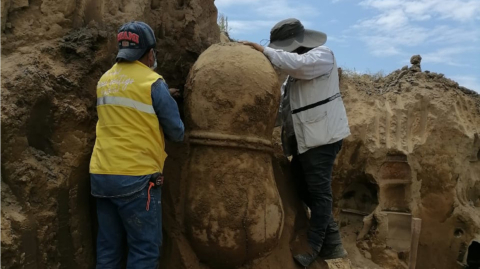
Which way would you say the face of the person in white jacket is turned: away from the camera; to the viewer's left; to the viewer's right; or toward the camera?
to the viewer's left

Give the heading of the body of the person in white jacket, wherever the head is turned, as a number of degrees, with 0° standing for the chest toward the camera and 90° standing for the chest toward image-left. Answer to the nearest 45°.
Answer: approximately 90°

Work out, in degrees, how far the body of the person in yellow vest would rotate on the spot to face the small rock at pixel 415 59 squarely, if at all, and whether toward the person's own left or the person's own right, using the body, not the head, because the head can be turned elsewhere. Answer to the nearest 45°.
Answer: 0° — they already face it

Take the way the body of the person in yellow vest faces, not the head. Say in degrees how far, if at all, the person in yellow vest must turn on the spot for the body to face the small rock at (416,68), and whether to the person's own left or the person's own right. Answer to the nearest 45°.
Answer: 0° — they already face it

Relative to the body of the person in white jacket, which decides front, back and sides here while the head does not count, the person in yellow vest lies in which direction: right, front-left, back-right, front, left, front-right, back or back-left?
front-left

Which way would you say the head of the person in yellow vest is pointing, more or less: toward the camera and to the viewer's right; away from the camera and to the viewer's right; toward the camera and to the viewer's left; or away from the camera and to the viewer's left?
away from the camera and to the viewer's right

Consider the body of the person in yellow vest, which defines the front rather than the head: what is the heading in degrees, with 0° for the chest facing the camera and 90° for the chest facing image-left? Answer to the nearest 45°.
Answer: approximately 225°

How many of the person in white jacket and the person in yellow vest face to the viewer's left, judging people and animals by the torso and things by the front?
1

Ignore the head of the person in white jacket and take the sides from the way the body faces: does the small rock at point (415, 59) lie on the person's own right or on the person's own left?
on the person's own right
